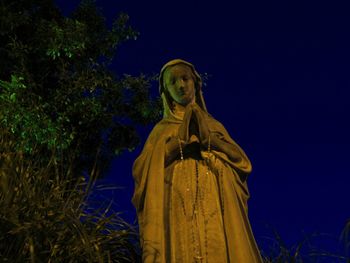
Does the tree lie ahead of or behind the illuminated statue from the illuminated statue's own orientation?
behind

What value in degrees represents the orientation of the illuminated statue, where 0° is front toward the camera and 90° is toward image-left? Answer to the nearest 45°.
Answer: approximately 0°
